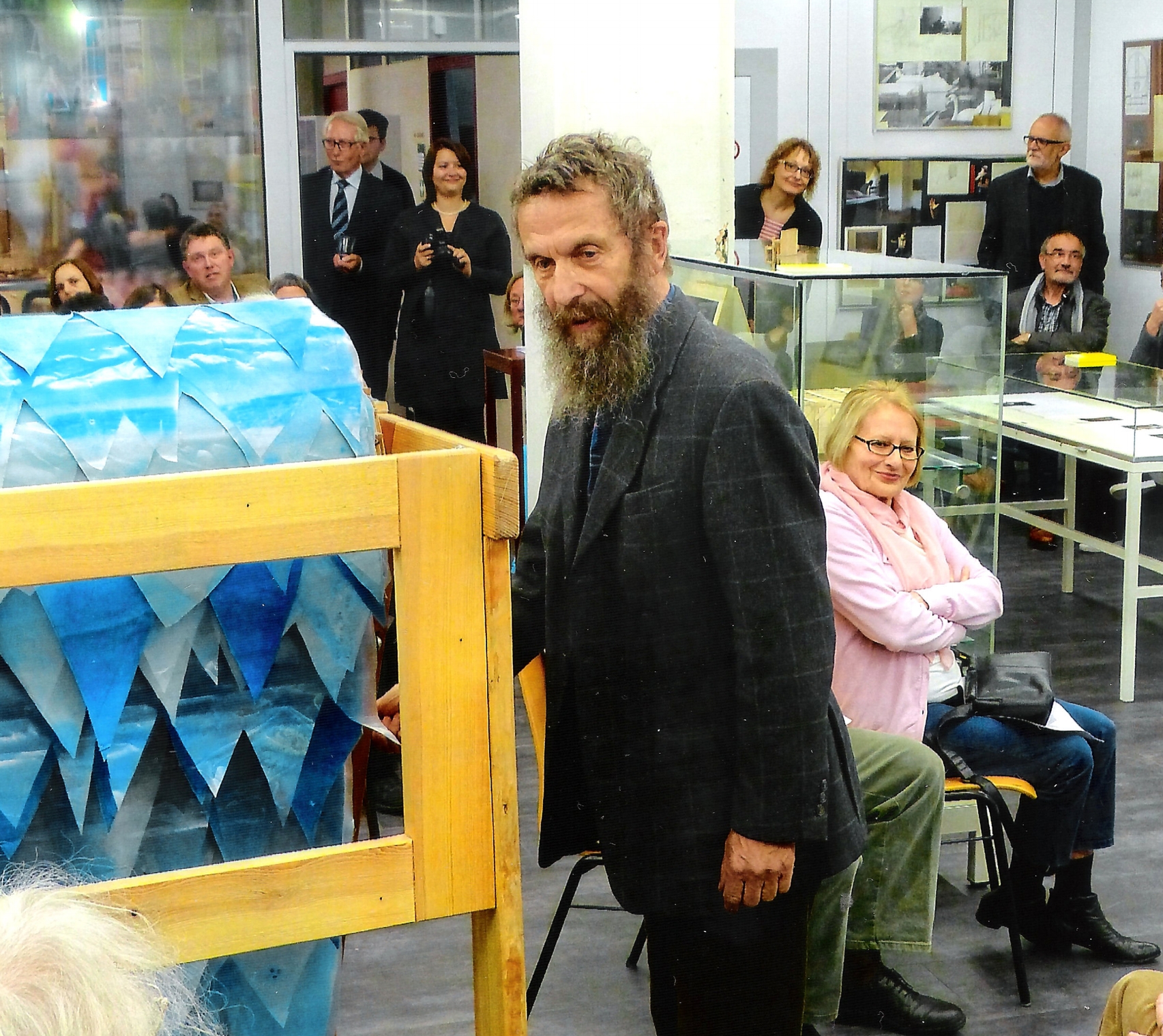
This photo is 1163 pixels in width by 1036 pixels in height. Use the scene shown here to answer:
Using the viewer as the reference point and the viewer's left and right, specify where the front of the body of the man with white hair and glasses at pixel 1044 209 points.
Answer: facing the viewer

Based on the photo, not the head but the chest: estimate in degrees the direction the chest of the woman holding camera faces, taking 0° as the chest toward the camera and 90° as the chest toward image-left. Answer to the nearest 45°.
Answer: approximately 0°

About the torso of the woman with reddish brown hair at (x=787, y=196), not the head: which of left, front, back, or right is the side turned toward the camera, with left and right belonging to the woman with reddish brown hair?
front

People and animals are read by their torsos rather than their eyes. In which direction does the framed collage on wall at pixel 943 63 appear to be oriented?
toward the camera

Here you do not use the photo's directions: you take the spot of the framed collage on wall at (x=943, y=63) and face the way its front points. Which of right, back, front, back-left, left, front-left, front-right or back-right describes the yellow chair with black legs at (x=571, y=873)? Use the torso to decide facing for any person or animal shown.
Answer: front

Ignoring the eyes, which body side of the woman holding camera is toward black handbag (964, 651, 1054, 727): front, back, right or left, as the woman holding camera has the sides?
front

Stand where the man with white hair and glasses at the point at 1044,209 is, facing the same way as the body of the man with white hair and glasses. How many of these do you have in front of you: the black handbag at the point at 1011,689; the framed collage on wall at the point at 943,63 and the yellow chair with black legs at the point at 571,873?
2

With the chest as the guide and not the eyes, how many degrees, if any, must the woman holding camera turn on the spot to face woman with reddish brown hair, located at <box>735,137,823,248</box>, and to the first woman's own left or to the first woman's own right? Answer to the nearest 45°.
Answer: approximately 90° to the first woman's own left

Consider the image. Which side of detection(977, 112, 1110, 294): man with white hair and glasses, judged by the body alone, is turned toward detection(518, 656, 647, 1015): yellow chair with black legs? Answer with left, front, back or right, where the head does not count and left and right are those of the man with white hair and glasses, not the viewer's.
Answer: front

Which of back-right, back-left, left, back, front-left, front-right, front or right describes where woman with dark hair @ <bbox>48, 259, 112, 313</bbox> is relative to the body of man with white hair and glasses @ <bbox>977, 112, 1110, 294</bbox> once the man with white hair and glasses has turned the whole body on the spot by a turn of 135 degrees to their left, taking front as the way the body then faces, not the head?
back

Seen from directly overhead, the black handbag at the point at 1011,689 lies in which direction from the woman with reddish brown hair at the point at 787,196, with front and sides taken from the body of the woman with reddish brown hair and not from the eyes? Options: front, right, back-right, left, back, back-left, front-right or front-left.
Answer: front
